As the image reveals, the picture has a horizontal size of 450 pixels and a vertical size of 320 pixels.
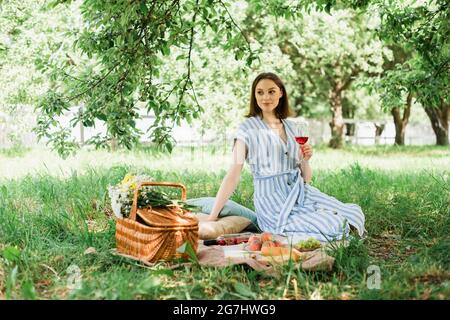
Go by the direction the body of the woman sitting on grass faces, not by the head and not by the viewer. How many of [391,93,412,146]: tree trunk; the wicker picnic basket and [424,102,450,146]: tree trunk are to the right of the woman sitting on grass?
1

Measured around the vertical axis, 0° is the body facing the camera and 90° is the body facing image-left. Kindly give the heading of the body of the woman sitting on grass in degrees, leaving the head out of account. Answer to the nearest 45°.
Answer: approximately 315°

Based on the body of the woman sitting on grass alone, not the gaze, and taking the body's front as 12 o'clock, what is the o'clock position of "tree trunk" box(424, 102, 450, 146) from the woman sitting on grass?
The tree trunk is roughly at 8 o'clock from the woman sitting on grass.

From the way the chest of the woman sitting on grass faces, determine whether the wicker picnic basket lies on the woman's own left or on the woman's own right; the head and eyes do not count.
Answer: on the woman's own right

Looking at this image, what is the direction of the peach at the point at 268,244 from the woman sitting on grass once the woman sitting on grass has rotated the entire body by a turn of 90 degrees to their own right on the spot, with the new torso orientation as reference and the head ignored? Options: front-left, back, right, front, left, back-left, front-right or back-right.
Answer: front-left

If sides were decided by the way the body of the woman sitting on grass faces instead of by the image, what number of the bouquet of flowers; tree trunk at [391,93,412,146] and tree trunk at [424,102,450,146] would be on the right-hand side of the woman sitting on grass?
1

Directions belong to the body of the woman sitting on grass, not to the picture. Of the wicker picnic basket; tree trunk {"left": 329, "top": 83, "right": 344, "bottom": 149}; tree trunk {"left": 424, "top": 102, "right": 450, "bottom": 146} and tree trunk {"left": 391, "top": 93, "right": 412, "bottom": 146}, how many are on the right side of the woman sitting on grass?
1

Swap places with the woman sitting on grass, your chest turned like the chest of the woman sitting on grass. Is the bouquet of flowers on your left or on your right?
on your right

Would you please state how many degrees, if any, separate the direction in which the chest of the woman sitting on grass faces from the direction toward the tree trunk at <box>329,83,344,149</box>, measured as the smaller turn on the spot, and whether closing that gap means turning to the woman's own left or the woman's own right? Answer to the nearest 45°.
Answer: approximately 135° to the woman's own left

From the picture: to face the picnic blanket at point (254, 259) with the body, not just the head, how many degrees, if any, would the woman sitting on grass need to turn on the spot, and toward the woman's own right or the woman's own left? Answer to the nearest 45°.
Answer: approximately 45° to the woman's own right

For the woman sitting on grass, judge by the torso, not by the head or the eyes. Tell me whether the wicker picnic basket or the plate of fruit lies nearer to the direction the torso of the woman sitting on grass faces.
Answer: the plate of fruit

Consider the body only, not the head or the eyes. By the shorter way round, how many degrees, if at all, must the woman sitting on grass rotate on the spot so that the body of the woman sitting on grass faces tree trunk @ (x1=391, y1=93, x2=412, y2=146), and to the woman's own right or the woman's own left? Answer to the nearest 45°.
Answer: approximately 135° to the woman's own left
